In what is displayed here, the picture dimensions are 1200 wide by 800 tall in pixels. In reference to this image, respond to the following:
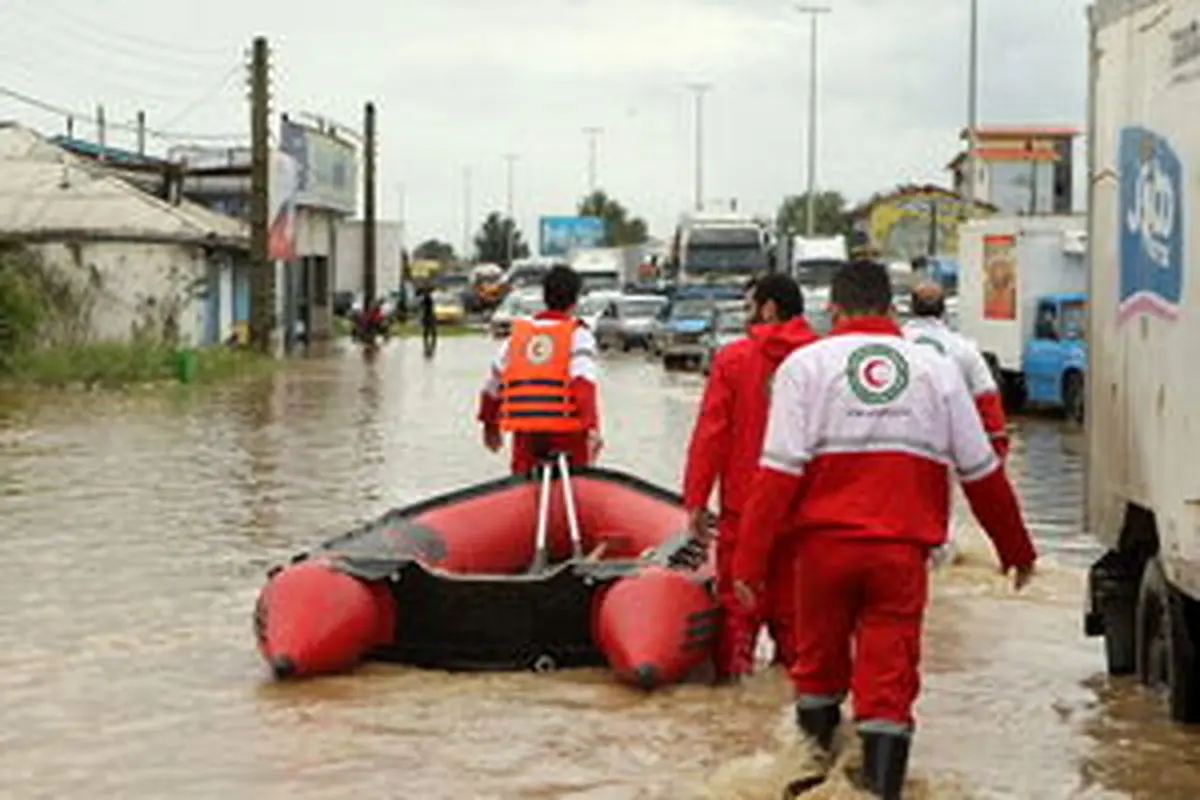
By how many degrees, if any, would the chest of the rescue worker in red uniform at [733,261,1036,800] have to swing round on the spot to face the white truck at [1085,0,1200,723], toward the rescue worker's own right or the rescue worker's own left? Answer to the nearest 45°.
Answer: approximately 45° to the rescue worker's own right

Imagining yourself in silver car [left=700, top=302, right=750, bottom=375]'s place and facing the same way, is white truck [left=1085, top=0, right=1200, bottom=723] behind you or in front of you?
in front

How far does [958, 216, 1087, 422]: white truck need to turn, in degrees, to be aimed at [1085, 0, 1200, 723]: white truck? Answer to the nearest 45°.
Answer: approximately 45° to its right

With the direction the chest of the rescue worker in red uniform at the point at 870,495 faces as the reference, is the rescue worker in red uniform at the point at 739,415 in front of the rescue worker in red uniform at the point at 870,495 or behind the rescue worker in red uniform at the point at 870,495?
in front

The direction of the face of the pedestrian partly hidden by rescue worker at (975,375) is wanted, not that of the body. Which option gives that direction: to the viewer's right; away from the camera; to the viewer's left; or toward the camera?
away from the camera

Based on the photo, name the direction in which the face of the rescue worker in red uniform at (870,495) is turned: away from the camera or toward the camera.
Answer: away from the camera

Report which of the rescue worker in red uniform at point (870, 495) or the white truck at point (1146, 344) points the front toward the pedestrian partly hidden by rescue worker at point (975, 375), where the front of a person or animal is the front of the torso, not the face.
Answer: the rescue worker in red uniform

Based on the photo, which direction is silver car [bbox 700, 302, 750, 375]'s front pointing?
toward the camera

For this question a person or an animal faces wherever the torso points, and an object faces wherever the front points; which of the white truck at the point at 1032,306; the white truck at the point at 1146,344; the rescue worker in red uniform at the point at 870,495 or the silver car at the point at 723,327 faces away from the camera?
the rescue worker in red uniform

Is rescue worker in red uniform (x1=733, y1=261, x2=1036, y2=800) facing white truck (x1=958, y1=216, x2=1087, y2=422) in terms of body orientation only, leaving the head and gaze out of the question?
yes

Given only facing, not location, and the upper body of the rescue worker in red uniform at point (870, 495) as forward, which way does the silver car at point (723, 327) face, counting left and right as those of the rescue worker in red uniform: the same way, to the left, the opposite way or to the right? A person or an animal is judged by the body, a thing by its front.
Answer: the opposite way

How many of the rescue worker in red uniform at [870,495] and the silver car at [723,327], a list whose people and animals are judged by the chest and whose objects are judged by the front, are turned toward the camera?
1

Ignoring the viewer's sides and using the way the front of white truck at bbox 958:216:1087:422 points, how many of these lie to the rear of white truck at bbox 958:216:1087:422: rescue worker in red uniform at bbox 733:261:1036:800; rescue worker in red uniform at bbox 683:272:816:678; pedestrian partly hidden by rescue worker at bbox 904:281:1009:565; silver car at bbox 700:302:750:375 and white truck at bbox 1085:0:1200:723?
1

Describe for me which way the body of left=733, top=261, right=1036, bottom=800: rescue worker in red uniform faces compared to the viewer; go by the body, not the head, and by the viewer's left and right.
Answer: facing away from the viewer

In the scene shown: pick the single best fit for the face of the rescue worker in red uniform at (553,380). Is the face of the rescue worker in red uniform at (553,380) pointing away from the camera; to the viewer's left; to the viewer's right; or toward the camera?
away from the camera

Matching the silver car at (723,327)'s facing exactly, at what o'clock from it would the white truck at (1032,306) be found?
The white truck is roughly at 11 o'clock from the silver car.
